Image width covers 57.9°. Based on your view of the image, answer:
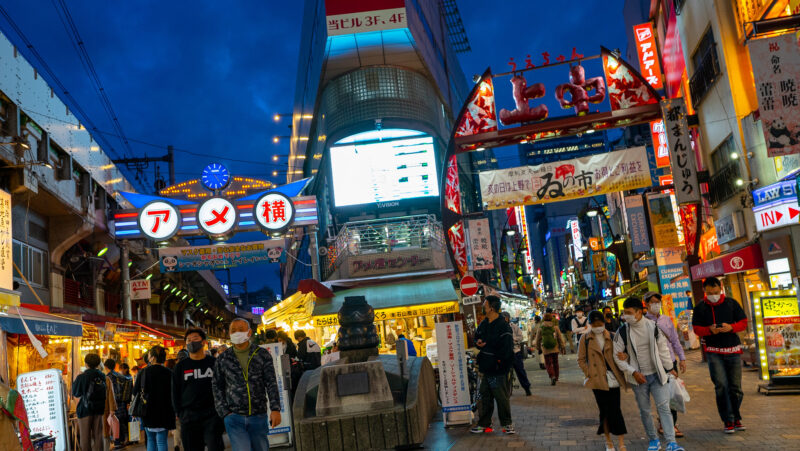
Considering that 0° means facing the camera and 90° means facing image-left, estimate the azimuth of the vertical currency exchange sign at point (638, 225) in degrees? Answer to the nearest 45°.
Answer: approximately 0°

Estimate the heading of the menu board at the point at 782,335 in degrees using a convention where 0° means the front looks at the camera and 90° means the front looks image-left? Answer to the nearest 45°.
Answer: approximately 0°

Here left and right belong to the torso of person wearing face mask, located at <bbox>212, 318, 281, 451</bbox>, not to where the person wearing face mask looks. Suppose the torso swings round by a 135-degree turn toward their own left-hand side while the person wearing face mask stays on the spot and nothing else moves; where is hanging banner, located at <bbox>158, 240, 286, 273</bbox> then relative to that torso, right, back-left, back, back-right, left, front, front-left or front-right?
front-left

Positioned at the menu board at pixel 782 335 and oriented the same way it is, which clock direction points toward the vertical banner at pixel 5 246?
The vertical banner is roughly at 2 o'clock from the menu board.

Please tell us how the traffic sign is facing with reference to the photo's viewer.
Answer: facing the viewer

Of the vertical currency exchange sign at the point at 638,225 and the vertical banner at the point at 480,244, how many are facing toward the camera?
2

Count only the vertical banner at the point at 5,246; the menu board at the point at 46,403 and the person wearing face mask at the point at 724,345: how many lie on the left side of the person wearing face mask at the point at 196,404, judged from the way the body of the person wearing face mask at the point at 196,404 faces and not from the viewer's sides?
1

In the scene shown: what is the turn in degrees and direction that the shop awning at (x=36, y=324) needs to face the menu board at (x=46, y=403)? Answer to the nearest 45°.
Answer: approximately 45° to its right

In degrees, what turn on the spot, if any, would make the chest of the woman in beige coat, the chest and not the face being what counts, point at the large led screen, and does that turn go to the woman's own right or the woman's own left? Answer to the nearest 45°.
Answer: approximately 180°

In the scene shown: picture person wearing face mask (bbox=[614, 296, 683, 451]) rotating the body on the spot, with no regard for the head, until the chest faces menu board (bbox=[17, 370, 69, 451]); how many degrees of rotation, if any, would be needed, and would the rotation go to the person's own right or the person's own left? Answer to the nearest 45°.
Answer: approximately 90° to the person's own right

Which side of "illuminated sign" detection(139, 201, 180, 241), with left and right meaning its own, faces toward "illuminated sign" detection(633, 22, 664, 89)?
left

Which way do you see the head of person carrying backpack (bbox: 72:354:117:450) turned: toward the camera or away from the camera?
away from the camera
